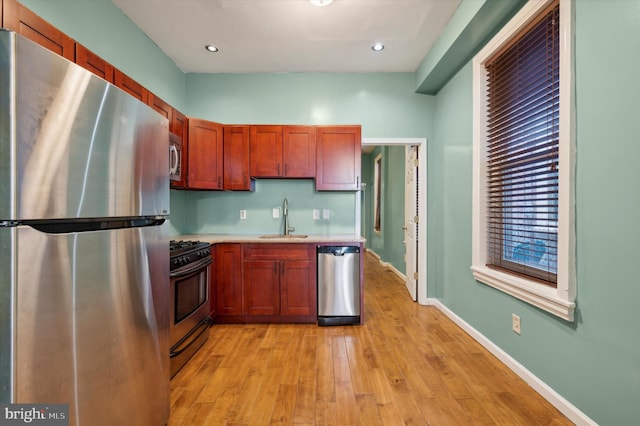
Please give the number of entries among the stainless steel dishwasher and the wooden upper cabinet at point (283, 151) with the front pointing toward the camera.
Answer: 2

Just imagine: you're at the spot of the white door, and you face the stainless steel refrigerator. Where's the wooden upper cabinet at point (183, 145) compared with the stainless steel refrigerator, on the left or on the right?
right

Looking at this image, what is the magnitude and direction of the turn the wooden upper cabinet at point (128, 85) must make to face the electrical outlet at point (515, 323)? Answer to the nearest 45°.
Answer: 0° — it already faces it

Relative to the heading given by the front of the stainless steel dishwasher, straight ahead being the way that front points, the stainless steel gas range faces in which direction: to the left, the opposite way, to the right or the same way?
to the left

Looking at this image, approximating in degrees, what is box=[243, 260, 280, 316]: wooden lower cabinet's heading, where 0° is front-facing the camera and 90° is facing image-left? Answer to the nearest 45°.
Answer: approximately 0°

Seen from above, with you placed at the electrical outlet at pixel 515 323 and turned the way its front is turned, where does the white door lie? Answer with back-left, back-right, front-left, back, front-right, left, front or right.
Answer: right

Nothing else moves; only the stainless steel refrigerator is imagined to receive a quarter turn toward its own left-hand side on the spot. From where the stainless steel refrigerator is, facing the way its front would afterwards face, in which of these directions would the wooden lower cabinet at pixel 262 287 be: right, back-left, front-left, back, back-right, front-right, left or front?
front

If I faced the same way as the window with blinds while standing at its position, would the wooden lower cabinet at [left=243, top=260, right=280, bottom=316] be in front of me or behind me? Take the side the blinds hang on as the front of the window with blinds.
in front

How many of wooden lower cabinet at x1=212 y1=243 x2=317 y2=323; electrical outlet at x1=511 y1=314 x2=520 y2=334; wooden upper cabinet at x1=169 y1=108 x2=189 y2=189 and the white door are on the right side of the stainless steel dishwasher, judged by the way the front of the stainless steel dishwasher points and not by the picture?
2

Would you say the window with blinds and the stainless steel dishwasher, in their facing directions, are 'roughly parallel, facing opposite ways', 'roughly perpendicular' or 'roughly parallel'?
roughly perpendicular

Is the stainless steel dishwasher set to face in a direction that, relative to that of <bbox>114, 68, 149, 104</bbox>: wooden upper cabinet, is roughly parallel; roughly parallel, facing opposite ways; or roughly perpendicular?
roughly perpendicular

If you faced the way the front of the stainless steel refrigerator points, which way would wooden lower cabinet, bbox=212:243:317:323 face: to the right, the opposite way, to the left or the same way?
to the right

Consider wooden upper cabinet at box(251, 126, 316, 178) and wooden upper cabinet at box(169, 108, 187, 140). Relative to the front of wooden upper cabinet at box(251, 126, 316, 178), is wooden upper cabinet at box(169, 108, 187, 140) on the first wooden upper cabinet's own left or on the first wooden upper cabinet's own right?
on the first wooden upper cabinet's own right

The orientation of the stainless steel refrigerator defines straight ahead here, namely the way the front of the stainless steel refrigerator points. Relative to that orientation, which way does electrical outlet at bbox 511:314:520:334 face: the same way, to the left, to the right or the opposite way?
the opposite way
